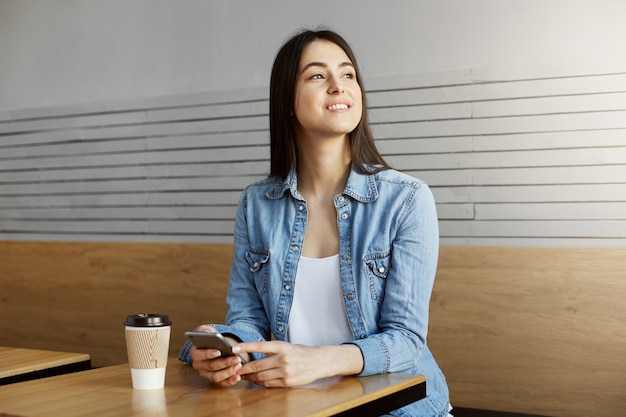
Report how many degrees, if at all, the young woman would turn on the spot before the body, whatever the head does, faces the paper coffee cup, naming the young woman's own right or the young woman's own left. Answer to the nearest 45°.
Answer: approximately 45° to the young woman's own right

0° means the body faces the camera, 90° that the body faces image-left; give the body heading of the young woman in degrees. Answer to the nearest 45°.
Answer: approximately 0°

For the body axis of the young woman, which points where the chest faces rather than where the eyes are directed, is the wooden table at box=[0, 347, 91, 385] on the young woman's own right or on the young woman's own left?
on the young woman's own right

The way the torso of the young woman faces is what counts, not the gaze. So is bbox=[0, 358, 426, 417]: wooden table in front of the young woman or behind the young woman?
in front

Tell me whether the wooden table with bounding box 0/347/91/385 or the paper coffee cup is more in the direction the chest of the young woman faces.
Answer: the paper coffee cup

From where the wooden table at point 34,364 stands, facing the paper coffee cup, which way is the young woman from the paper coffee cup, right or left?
left
